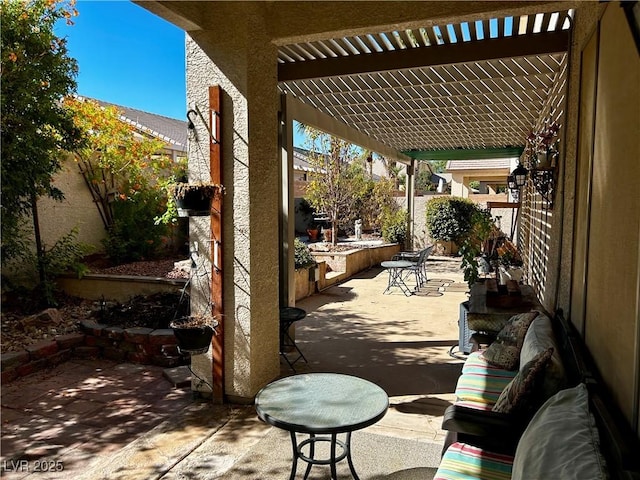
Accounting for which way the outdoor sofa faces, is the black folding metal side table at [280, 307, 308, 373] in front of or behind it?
in front

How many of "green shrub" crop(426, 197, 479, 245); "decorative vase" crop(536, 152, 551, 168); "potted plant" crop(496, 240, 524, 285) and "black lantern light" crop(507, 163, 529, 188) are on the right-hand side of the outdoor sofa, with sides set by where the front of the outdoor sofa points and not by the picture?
4

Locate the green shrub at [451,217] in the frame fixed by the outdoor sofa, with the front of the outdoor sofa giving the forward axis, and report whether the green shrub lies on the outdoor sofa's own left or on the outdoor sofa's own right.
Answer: on the outdoor sofa's own right

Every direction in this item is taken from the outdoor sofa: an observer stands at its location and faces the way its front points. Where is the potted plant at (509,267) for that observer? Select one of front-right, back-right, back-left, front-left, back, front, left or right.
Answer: right

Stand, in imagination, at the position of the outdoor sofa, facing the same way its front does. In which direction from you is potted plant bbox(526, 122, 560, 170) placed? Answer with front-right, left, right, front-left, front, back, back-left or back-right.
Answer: right

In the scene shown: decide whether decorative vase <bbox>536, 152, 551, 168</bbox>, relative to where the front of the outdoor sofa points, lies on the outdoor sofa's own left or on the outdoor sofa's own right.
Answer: on the outdoor sofa's own right

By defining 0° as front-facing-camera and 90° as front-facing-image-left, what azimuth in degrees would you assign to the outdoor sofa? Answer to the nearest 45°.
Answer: approximately 90°

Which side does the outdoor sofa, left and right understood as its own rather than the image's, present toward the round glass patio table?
front

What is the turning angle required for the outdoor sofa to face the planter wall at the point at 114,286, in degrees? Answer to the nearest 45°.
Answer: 0° — it already faces it
